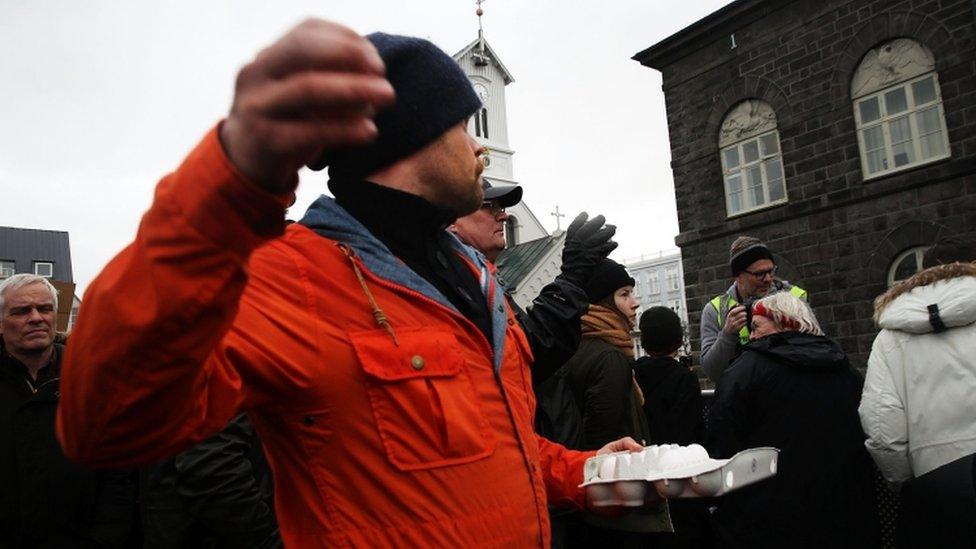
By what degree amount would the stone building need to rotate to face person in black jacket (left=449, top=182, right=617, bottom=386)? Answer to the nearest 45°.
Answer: approximately 45° to its left

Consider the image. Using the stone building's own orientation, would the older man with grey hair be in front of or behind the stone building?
in front

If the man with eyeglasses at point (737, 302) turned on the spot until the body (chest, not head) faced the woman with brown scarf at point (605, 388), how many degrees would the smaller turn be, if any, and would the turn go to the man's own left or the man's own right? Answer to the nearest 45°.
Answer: approximately 90° to the man's own right

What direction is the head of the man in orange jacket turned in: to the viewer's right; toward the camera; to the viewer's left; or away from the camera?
to the viewer's right

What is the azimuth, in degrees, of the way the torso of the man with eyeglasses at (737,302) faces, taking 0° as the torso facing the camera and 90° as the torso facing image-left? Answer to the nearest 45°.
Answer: approximately 315°

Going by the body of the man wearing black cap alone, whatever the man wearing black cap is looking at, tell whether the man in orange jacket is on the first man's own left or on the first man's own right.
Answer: on the first man's own right

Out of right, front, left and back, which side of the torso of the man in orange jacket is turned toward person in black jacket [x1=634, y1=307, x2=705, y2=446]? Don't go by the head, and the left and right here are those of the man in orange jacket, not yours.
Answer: left

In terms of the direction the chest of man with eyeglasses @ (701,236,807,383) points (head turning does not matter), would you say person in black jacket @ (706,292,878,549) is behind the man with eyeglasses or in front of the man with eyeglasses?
in front

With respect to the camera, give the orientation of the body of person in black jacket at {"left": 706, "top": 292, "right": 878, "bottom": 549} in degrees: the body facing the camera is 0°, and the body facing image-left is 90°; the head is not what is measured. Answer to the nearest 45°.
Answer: approximately 135°

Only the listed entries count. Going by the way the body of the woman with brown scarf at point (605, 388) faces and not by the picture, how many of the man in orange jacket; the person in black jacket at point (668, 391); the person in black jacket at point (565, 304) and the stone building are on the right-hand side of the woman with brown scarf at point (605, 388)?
2

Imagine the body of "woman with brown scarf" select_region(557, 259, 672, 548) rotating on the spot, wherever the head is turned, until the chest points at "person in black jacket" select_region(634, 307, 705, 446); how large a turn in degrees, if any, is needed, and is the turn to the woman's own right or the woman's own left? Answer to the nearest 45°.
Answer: approximately 45° to the woman's own left

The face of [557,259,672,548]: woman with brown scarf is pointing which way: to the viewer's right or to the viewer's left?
to the viewer's right
